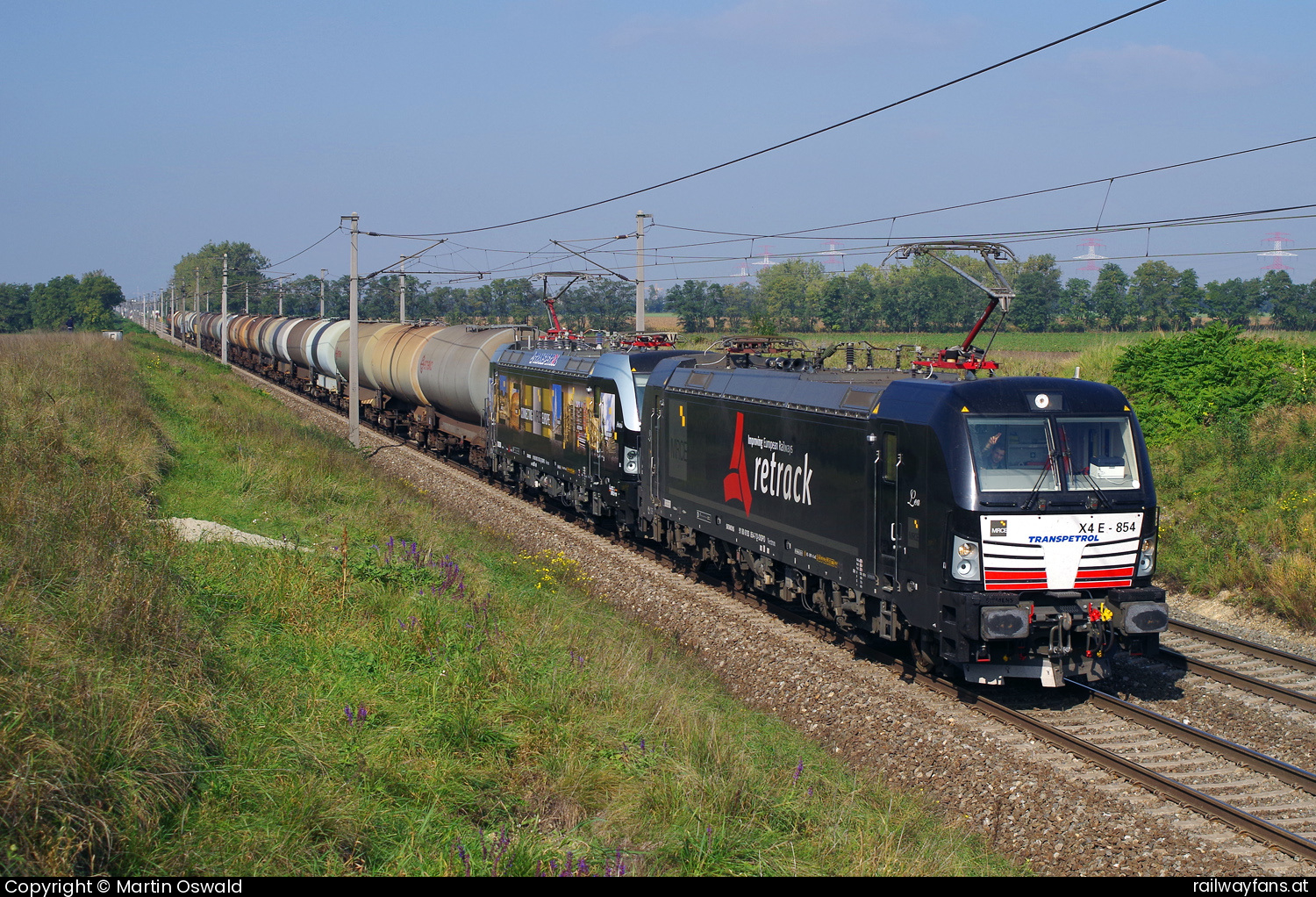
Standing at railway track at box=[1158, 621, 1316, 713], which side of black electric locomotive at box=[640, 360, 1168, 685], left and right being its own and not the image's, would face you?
front

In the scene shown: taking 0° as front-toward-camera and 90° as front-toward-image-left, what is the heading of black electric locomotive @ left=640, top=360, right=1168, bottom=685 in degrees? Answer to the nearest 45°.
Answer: approximately 315°
